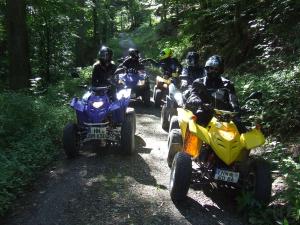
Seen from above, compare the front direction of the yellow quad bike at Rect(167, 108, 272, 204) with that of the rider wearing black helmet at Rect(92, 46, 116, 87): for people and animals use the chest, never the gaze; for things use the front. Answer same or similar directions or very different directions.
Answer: same or similar directions

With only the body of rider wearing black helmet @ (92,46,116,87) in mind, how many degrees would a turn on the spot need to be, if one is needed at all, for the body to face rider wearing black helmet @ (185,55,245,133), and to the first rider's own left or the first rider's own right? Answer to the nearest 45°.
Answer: approximately 45° to the first rider's own left

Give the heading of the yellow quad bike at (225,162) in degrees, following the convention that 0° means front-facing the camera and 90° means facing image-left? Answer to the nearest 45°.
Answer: approximately 315°

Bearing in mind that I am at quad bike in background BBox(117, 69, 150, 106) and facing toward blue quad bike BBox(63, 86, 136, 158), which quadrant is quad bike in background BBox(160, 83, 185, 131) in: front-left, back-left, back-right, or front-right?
front-left

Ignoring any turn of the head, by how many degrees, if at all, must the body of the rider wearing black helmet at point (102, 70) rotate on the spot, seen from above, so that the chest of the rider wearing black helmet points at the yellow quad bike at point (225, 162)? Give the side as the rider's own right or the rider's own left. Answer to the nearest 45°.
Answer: approximately 45° to the rider's own left

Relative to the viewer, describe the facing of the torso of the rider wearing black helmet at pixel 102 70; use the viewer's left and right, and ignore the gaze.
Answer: facing the viewer

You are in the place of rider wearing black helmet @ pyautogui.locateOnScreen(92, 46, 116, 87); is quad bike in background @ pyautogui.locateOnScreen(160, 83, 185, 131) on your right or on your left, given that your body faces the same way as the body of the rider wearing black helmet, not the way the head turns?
on your left

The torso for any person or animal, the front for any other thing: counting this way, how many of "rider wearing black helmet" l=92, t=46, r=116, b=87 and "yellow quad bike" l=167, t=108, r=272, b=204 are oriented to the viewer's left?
0

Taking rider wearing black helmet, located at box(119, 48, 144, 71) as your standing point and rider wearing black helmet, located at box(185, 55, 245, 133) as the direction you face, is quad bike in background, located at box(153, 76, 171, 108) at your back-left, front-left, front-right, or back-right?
front-left
